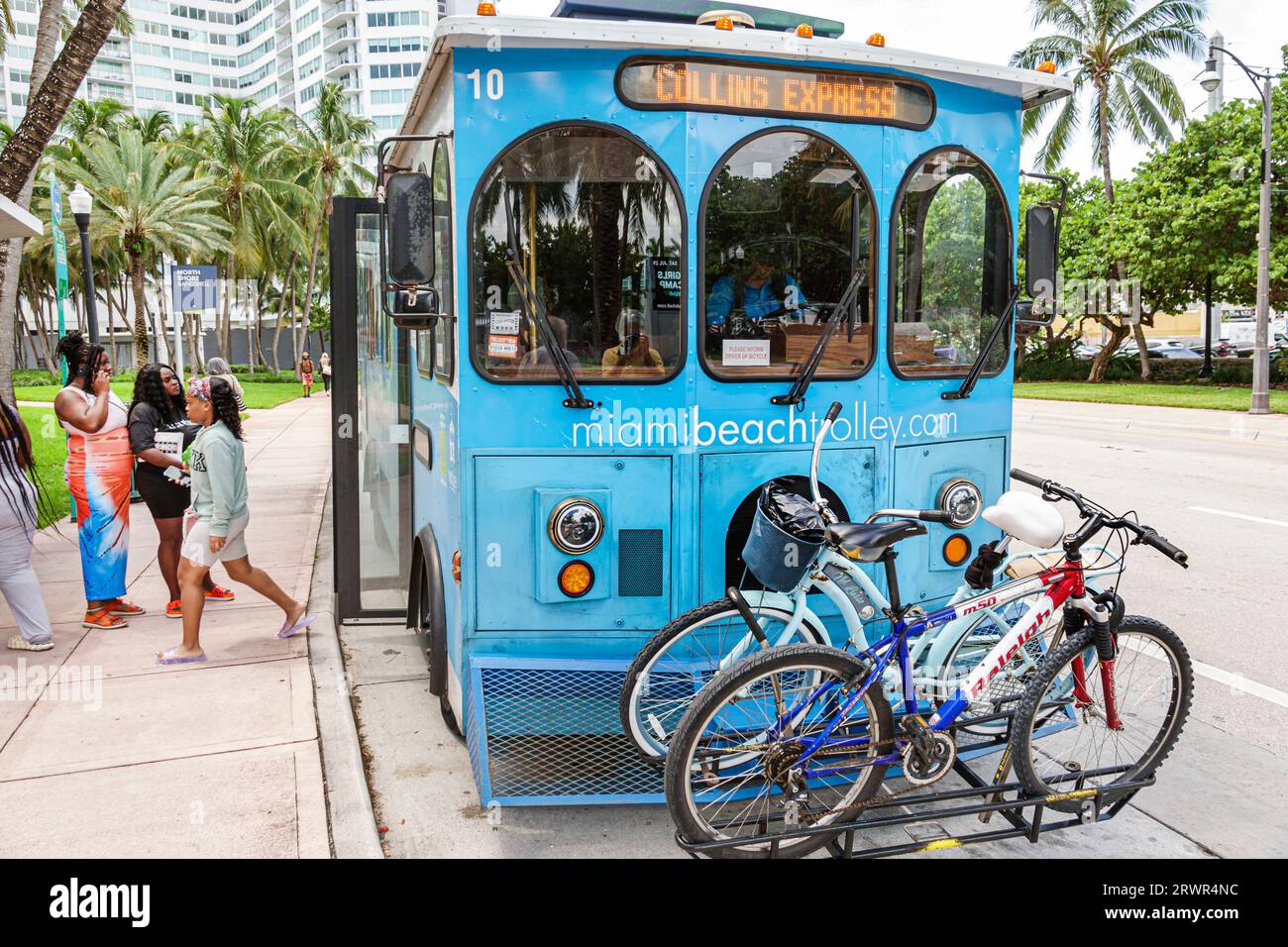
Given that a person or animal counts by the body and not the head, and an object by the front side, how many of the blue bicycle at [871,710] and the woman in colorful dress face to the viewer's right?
2

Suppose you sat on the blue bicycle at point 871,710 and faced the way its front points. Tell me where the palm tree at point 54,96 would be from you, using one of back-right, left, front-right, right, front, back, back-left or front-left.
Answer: back-left

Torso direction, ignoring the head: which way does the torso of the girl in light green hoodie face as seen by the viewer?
to the viewer's left

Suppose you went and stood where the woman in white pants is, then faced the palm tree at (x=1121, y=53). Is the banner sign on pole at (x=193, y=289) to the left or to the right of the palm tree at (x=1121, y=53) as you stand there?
left

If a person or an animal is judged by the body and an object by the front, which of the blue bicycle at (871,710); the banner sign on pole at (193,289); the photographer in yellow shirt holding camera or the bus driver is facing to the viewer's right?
the blue bicycle

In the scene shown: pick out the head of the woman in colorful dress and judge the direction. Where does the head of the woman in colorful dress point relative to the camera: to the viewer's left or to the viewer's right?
to the viewer's right

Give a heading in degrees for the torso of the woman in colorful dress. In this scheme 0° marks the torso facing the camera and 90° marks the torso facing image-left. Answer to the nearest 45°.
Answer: approximately 270°

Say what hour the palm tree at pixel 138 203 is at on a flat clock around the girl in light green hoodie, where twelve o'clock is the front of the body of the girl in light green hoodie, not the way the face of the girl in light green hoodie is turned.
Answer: The palm tree is roughly at 3 o'clock from the girl in light green hoodie.
